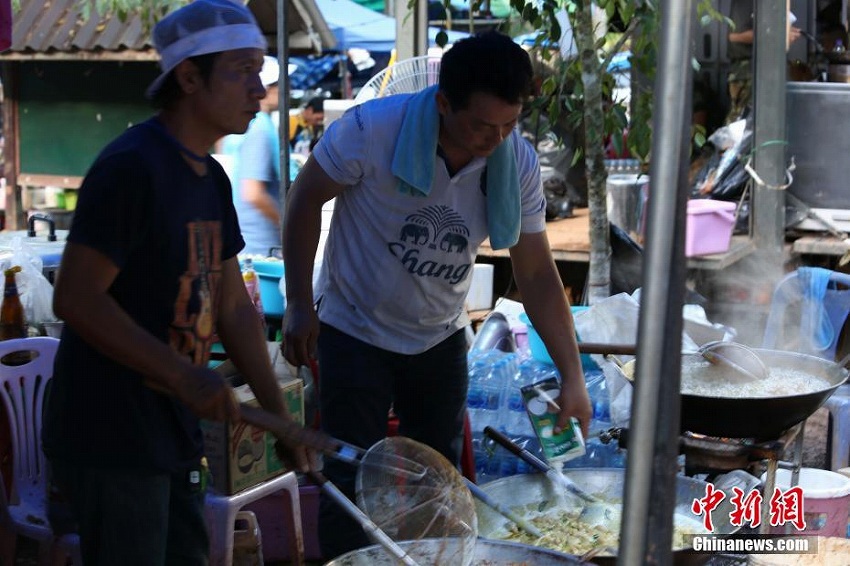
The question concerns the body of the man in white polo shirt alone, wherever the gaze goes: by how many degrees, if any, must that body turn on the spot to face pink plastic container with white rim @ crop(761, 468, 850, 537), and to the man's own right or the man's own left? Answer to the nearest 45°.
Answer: approximately 90° to the man's own left

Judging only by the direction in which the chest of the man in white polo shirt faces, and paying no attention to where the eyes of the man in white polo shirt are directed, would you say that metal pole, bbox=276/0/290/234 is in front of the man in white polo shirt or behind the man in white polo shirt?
behind

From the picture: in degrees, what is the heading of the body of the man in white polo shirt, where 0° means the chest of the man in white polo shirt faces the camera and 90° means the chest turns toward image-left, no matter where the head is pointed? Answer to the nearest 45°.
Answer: approximately 315°

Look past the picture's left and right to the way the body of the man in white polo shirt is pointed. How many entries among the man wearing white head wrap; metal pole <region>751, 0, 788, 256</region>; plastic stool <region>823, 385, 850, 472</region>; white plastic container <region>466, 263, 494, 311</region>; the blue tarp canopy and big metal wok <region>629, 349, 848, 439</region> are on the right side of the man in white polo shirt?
1

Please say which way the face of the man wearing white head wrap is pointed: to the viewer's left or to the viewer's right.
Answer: to the viewer's right

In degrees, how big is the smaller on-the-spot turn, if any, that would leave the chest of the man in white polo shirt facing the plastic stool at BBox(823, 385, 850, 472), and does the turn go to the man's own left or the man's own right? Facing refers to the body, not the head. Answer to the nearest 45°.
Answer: approximately 90° to the man's own left

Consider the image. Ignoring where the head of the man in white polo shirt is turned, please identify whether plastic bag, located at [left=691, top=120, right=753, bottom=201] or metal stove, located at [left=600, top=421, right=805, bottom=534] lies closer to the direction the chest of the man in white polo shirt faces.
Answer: the metal stove

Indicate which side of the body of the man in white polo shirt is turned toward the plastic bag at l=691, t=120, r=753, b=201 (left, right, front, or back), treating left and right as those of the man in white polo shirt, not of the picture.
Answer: left

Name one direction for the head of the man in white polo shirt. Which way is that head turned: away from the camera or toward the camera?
toward the camera

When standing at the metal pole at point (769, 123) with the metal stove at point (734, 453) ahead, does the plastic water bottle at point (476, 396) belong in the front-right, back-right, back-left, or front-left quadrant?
front-right
